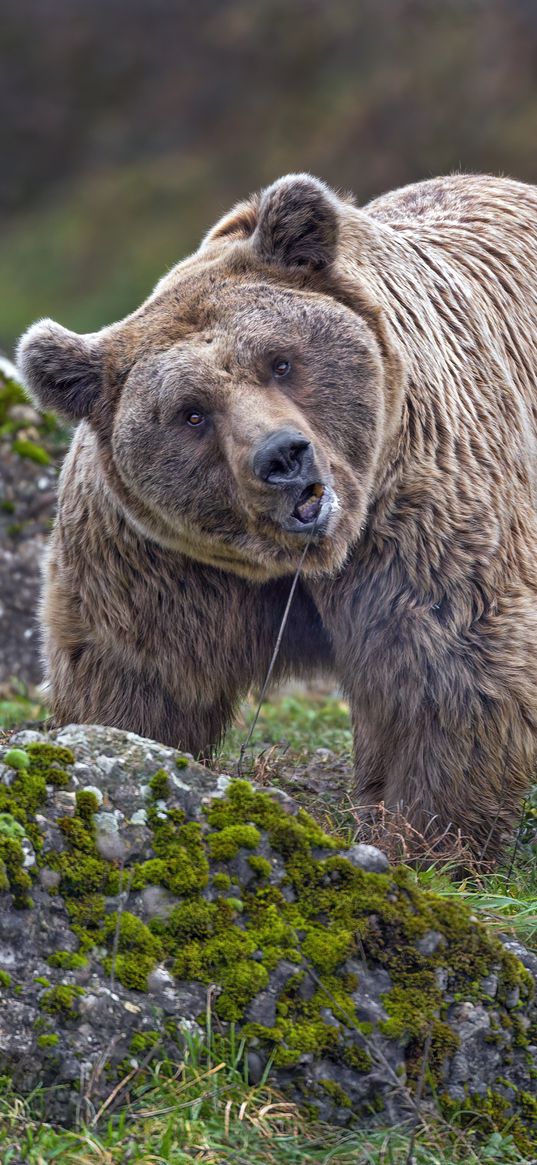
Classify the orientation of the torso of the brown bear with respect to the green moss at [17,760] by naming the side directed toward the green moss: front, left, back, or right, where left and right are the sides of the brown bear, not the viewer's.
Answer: front

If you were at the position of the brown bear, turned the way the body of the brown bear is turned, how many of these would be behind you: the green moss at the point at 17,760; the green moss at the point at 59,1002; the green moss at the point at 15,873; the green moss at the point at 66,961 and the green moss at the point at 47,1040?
0

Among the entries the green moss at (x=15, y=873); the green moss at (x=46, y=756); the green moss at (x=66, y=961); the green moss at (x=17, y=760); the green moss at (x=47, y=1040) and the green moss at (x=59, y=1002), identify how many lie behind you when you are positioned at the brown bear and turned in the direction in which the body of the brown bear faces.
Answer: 0

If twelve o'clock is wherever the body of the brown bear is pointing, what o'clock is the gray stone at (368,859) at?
The gray stone is roughly at 10 o'clock from the brown bear.

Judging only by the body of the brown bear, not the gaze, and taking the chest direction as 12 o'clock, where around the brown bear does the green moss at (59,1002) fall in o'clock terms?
The green moss is roughly at 11 o'clock from the brown bear.

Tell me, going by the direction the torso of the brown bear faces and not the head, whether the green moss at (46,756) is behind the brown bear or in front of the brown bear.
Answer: in front

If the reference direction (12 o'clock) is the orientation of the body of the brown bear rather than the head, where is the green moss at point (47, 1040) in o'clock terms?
The green moss is roughly at 11 o'clock from the brown bear.

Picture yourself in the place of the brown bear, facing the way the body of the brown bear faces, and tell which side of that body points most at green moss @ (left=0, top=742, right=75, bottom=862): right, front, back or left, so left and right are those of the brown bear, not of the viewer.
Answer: front

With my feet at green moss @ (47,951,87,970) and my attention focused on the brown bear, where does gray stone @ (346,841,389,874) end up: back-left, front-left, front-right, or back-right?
front-right

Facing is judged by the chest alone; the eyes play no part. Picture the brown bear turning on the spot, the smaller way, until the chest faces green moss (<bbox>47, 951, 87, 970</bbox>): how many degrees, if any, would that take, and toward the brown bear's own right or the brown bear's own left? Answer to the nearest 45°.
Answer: approximately 45° to the brown bear's own left
